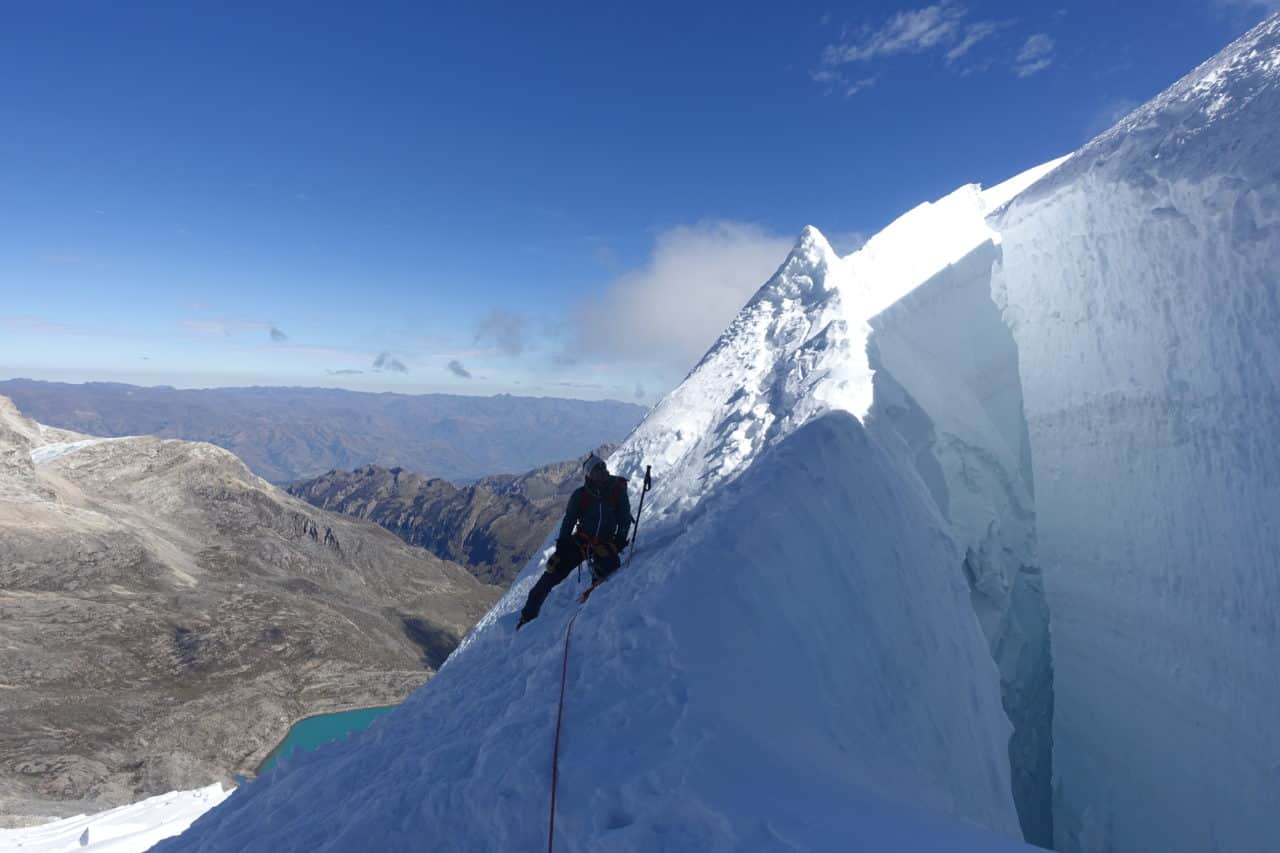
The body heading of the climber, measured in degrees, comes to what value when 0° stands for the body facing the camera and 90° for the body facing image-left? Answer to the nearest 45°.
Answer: approximately 0°
